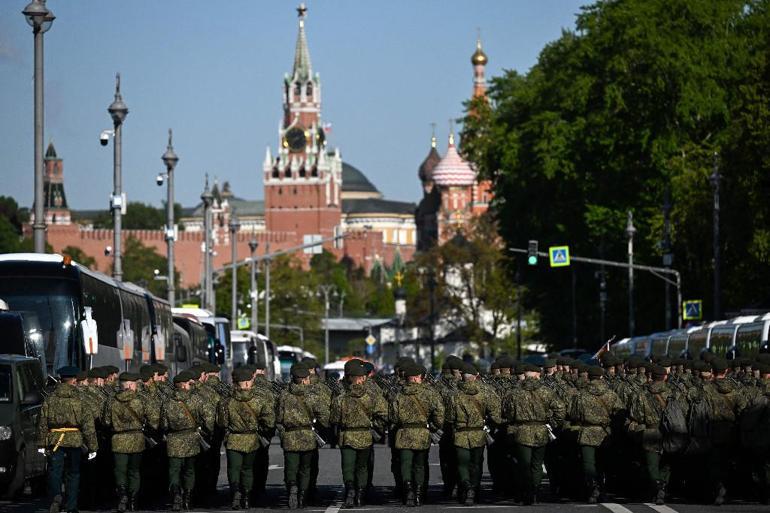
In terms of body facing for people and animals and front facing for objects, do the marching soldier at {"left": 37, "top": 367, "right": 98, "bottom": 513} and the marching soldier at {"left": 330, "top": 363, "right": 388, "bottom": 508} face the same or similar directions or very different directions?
same or similar directions
